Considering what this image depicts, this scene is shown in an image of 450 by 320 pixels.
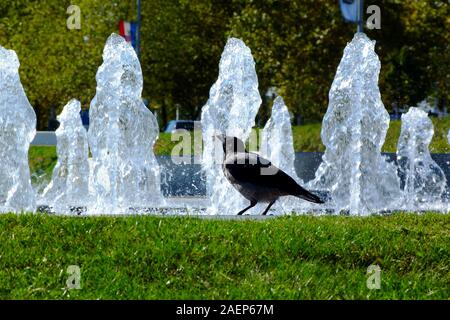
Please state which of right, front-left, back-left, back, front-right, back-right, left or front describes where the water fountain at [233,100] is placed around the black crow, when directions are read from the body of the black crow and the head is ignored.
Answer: right

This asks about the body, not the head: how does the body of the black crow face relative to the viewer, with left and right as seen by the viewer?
facing to the left of the viewer

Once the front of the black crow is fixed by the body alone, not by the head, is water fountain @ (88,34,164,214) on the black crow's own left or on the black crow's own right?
on the black crow's own right

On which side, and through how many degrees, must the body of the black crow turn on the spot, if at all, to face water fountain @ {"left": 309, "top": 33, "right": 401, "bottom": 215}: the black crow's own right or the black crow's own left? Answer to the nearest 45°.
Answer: approximately 135° to the black crow's own right

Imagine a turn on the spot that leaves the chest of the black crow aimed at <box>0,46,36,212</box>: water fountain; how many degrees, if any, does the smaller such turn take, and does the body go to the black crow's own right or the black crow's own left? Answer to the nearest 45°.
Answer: approximately 45° to the black crow's own right

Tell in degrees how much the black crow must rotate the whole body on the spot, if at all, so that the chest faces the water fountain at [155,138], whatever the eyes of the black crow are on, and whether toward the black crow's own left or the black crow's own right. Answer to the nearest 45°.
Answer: approximately 45° to the black crow's own right

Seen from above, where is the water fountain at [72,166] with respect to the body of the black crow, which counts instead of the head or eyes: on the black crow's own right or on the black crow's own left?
on the black crow's own right

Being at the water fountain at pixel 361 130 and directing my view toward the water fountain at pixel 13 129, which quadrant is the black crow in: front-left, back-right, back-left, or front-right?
front-left

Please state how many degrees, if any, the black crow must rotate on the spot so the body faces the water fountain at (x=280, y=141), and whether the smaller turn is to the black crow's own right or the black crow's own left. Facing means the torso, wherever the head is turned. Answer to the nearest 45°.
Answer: approximately 90° to the black crow's own right

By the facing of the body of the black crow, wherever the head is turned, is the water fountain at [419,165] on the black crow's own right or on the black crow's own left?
on the black crow's own right
